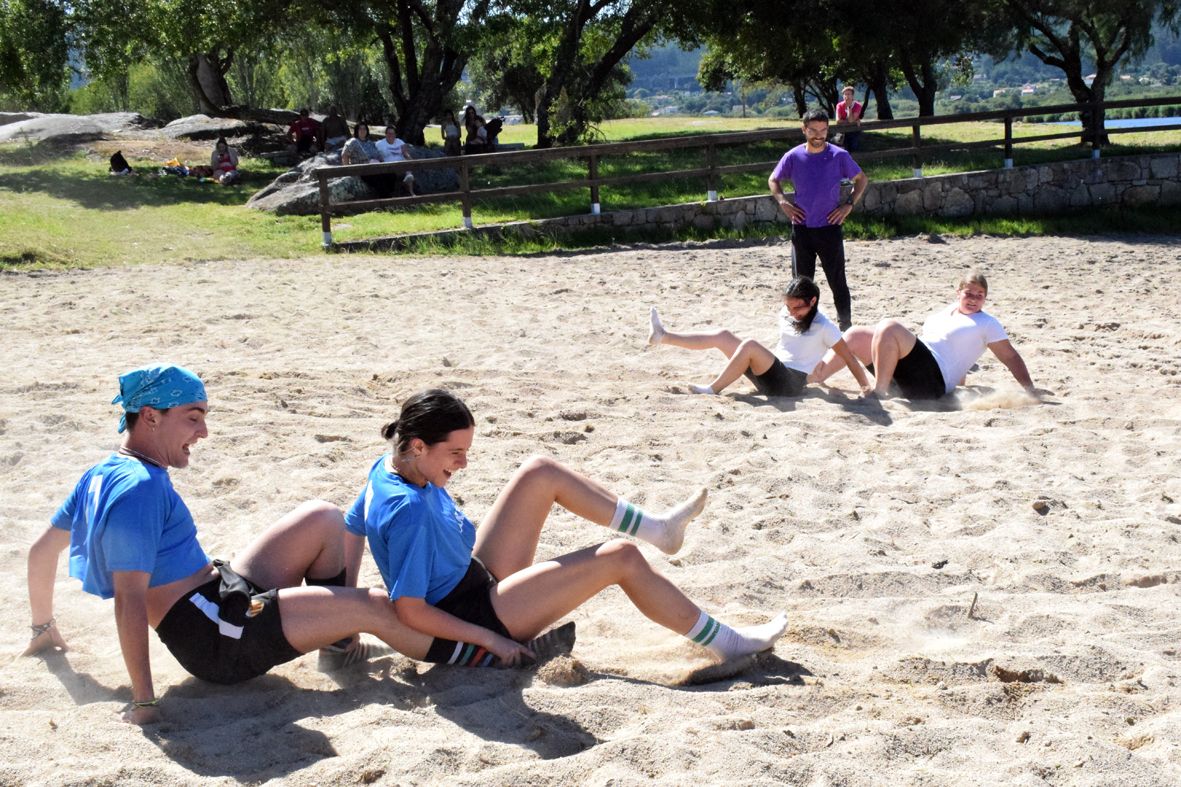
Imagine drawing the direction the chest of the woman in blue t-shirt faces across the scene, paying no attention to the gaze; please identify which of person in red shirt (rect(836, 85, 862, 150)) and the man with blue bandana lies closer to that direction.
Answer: the person in red shirt

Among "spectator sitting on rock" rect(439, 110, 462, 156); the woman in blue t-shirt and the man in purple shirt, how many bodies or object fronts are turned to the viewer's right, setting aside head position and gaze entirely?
1

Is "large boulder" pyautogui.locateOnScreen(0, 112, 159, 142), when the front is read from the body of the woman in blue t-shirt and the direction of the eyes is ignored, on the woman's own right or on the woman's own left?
on the woman's own left

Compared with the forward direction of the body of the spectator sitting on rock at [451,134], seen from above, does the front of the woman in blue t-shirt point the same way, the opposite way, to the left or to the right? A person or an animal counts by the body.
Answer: to the left

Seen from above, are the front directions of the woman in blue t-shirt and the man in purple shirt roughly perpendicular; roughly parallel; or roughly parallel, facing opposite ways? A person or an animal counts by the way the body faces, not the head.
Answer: roughly perpendicular

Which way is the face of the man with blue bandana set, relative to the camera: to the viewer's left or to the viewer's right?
to the viewer's right

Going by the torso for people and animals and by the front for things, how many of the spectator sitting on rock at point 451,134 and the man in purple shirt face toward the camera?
2

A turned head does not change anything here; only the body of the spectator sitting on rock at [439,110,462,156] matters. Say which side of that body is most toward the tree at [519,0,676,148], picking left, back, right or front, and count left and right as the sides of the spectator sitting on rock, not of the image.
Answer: left

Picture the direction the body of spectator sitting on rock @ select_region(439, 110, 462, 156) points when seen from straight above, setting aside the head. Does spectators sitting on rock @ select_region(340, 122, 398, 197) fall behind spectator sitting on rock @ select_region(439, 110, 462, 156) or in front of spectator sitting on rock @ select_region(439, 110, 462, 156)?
in front

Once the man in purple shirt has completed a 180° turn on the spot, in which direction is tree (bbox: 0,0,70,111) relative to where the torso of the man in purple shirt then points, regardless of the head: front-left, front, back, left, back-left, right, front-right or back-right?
front-left

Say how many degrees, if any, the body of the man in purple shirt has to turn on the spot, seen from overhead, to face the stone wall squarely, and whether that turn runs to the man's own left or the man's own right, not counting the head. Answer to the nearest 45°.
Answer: approximately 180°

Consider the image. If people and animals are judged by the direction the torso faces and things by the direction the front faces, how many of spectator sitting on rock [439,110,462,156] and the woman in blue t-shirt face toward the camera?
1

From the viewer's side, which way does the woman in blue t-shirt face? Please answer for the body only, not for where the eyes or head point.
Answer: to the viewer's right

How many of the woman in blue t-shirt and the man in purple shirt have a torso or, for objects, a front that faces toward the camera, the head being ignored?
1

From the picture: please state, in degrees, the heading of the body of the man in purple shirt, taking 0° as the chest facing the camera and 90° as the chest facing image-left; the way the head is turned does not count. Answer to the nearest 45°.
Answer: approximately 0°
